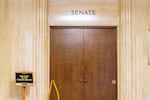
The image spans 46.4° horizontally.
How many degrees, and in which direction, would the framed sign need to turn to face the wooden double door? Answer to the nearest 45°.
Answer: approximately 90° to its left

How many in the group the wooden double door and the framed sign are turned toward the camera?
2

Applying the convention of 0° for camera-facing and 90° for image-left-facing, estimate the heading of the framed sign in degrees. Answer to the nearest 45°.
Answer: approximately 0°

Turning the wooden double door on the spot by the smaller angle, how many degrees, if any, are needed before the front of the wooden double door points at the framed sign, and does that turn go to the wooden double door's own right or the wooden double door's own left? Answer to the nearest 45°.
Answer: approximately 45° to the wooden double door's own right
